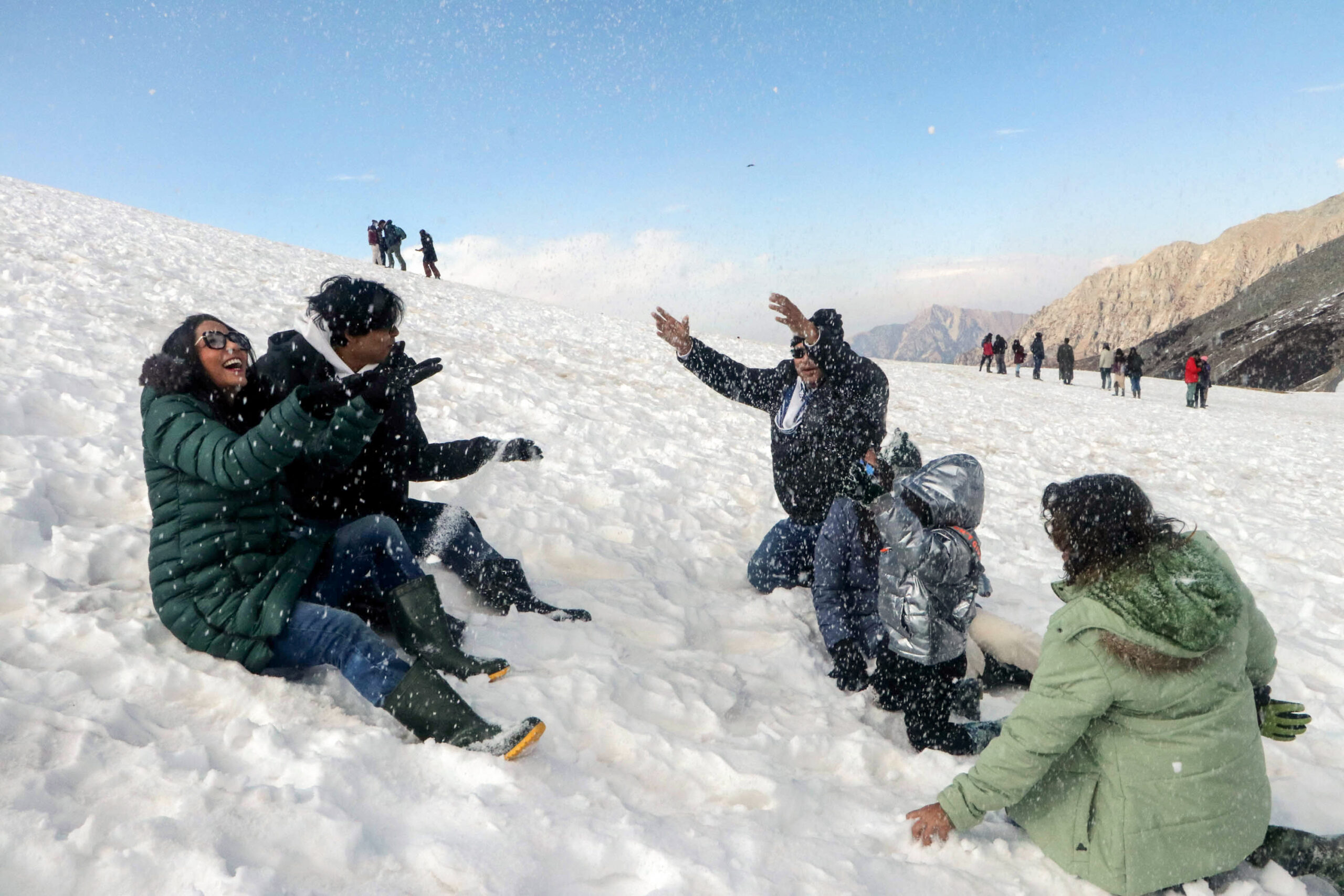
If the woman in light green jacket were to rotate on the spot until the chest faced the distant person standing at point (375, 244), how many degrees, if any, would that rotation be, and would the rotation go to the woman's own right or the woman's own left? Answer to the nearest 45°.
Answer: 0° — they already face them

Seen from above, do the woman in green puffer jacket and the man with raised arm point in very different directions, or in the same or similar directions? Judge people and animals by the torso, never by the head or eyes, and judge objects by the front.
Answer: very different directions

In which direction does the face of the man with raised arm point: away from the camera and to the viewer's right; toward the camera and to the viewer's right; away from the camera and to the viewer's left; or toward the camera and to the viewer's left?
toward the camera and to the viewer's left

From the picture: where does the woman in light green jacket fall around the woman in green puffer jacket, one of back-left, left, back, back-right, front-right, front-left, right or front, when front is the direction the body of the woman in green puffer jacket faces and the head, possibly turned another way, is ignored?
front-right

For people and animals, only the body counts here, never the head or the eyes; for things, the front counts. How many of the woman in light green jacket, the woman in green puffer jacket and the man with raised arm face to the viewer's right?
1

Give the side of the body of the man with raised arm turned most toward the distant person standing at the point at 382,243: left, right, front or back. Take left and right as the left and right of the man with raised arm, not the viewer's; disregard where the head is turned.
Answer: right

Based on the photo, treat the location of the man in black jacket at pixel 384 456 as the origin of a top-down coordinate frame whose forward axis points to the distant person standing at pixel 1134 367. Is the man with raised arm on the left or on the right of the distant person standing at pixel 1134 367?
right

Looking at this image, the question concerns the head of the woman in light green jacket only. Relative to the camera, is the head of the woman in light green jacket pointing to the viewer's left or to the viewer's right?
to the viewer's left

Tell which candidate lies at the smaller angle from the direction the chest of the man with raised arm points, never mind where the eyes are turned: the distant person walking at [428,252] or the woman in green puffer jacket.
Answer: the woman in green puffer jacket

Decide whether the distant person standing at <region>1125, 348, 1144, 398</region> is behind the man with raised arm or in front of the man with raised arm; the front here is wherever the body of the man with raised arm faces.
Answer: behind

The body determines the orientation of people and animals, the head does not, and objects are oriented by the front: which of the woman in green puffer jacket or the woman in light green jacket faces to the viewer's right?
the woman in green puffer jacket

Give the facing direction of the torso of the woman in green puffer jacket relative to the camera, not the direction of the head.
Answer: to the viewer's right

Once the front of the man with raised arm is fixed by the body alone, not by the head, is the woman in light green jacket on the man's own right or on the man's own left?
on the man's own left

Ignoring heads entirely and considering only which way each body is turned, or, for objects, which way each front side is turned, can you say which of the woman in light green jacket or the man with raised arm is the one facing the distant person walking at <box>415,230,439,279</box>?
the woman in light green jacket

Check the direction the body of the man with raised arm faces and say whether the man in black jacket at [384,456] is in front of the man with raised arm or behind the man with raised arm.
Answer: in front

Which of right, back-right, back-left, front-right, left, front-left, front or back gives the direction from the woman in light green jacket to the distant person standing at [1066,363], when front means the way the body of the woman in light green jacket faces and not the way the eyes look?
front-right

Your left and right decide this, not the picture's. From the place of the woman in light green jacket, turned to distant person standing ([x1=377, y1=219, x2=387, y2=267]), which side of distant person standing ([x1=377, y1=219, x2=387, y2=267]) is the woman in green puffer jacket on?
left

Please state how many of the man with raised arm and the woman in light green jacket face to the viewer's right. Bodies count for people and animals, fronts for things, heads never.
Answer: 0

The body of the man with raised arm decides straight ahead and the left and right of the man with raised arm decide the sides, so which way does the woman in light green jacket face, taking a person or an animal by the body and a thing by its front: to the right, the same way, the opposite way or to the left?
to the right
